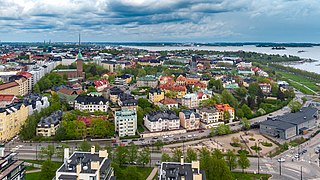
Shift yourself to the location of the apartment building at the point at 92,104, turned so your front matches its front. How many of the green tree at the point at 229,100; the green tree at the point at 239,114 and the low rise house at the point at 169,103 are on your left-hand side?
3

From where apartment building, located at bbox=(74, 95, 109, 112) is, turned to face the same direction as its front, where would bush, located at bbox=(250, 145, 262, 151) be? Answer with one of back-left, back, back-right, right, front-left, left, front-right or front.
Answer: front-left

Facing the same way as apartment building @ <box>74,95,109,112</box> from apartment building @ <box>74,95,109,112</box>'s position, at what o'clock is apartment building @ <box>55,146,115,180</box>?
apartment building @ <box>55,146,115,180</box> is roughly at 12 o'clock from apartment building @ <box>74,95,109,112</box>.

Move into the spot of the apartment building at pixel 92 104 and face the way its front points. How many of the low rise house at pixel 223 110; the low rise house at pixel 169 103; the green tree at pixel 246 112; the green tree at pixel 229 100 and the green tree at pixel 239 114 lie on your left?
5

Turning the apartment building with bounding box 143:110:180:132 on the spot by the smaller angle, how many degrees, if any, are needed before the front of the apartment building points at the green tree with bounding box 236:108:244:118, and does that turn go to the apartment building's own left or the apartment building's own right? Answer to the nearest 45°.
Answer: approximately 135° to the apartment building's own left

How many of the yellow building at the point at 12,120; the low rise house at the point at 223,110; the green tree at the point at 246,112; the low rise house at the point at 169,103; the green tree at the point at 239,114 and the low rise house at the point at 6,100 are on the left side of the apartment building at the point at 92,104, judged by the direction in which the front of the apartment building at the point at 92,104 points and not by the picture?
4

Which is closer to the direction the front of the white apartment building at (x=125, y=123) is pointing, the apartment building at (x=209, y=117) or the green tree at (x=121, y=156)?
the green tree

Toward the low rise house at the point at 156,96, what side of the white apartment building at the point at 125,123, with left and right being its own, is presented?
back

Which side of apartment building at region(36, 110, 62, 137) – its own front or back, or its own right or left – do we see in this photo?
front

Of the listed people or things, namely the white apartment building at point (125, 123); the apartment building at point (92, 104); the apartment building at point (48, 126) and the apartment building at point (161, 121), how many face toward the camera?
4

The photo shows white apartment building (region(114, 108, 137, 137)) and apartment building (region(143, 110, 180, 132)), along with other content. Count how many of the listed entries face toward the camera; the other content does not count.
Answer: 2

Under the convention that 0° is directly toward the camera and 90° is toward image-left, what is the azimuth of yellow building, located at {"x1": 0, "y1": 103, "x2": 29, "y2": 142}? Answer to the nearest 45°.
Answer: approximately 315°

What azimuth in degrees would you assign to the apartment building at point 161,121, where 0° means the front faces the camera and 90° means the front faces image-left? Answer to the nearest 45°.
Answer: approximately 0°

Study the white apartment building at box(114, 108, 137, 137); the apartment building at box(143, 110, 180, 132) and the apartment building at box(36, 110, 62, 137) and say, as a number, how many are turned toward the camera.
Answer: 3

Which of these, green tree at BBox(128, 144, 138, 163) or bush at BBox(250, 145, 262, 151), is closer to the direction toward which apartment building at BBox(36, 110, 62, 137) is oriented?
the green tree

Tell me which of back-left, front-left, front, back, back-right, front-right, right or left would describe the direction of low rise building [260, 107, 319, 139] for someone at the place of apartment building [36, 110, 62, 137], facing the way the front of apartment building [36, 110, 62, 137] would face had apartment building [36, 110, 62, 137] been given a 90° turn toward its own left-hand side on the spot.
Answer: front

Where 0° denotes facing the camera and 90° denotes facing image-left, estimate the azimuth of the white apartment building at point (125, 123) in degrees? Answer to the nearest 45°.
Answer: approximately 0°
